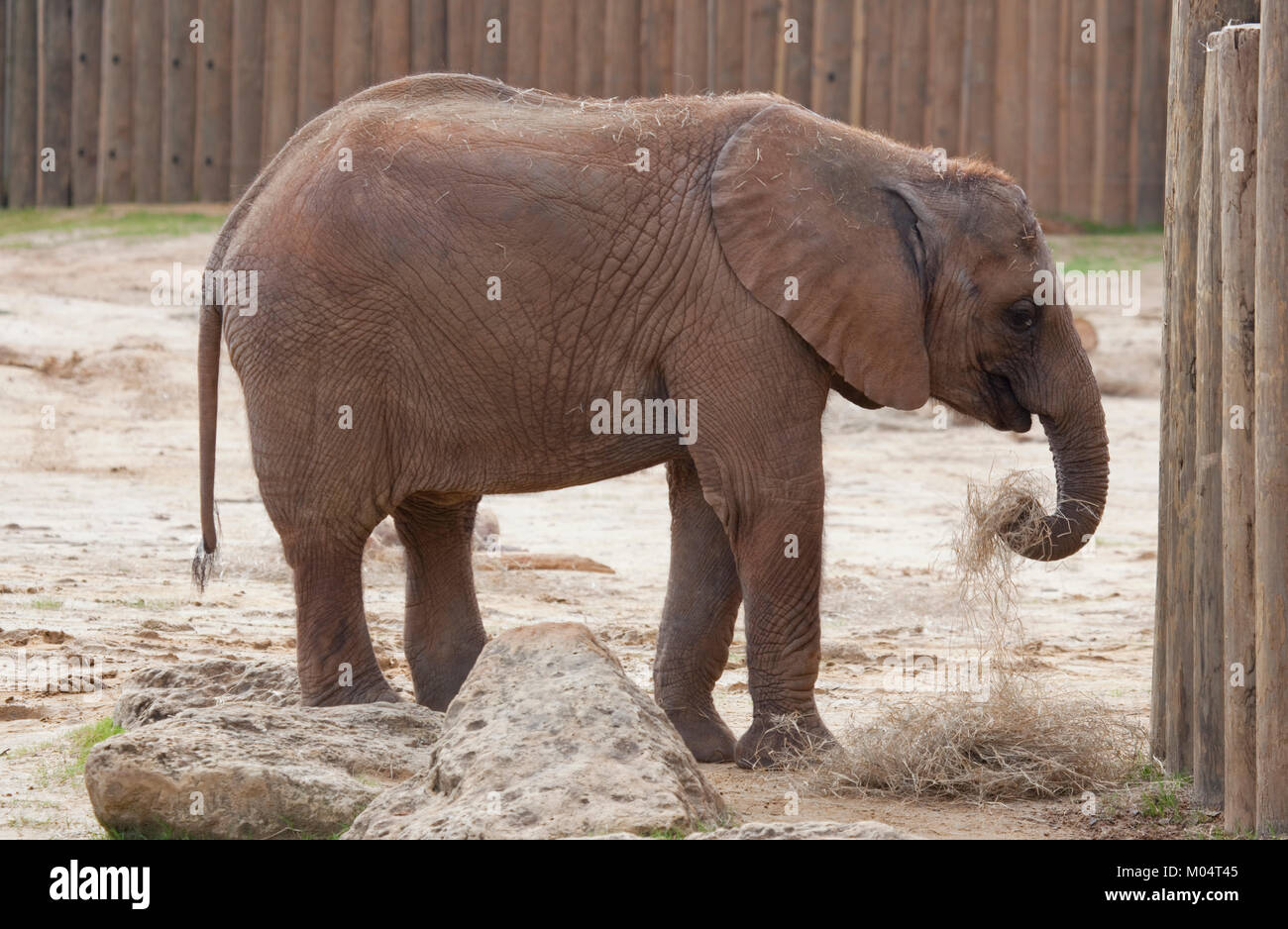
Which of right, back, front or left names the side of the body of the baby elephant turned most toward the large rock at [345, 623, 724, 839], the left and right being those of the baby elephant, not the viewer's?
right

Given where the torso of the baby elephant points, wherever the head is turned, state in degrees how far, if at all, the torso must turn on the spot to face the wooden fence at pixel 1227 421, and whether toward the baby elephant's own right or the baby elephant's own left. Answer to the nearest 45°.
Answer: approximately 45° to the baby elephant's own right

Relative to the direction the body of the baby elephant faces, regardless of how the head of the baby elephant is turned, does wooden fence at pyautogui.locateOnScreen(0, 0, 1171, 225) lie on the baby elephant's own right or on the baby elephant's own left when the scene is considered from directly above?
on the baby elephant's own left

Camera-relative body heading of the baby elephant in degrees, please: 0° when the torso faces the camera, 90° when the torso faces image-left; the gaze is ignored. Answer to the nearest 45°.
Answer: approximately 270°

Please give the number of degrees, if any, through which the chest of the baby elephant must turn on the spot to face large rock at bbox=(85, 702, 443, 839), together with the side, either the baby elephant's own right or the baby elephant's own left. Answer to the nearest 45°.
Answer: approximately 135° to the baby elephant's own right
